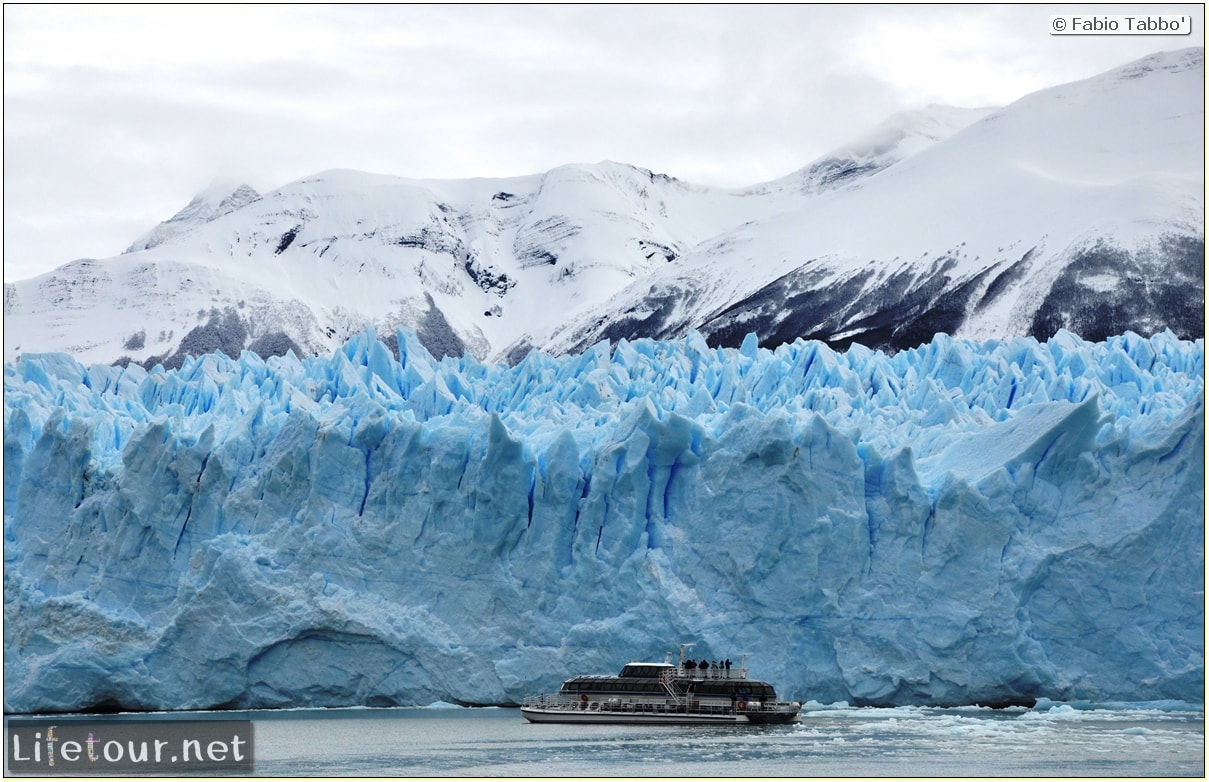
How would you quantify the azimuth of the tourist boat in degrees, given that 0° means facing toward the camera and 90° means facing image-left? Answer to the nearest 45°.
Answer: approximately 90°
